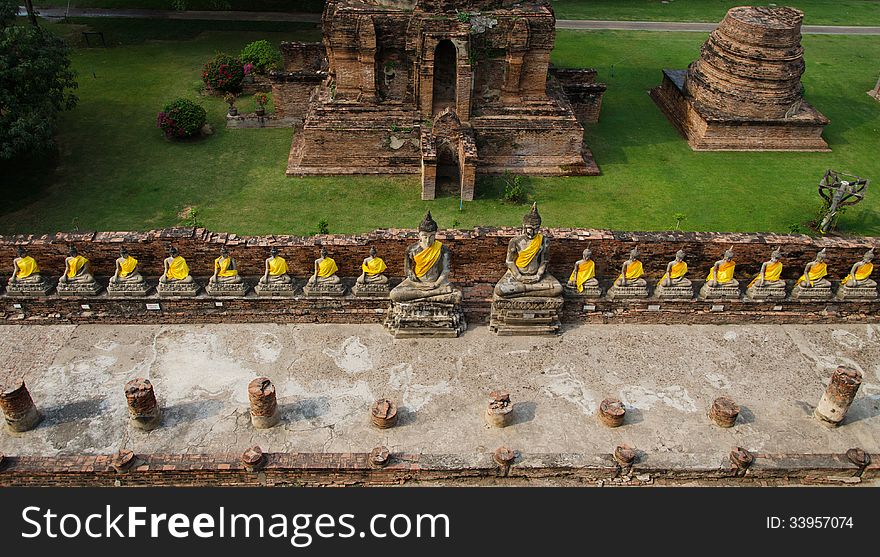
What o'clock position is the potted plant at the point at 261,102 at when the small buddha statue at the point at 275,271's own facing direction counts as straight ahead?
The potted plant is roughly at 6 o'clock from the small buddha statue.

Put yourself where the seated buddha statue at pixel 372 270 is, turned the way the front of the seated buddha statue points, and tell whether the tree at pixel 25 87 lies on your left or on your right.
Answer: on your right

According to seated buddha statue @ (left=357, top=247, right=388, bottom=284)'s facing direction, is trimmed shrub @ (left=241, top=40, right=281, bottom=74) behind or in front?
behind

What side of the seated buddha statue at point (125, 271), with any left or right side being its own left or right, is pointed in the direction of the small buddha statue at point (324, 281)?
left

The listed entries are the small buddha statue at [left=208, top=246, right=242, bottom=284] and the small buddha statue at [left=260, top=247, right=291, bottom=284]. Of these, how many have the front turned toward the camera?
2

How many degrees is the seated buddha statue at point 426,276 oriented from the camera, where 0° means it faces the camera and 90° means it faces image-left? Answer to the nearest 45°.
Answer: approximately 0°

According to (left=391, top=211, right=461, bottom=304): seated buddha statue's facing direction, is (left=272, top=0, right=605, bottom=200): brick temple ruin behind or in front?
behind
